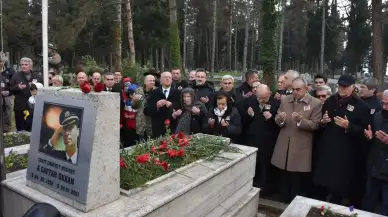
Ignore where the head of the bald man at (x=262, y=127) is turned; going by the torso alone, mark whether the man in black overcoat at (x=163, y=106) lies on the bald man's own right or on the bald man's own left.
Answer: on the bald man's own right

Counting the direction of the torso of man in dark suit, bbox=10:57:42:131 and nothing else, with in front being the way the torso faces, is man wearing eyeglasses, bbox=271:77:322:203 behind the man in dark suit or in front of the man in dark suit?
in front

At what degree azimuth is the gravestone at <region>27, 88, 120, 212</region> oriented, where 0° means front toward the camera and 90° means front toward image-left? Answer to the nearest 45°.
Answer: approximately 45°

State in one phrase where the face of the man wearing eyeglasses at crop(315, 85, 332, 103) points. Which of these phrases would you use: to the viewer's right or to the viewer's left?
to the viewer's left

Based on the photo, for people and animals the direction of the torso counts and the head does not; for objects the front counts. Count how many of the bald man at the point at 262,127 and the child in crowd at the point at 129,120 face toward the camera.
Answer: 2

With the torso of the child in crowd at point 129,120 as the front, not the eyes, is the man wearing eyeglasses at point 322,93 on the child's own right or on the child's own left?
on the child's own left

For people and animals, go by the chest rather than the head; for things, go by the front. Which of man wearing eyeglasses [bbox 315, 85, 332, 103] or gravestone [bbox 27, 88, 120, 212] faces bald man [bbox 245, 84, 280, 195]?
the man wearing eyeglasses

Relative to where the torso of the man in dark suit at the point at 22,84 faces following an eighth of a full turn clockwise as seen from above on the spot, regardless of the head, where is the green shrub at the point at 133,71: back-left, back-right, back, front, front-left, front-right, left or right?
back-left

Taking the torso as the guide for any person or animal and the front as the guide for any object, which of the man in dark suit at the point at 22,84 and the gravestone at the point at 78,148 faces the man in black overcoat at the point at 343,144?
the man in dark suit

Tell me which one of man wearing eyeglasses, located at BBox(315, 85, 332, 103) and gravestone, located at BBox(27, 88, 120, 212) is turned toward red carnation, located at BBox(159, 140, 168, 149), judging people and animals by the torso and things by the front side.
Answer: the man wearing eyeglasses
